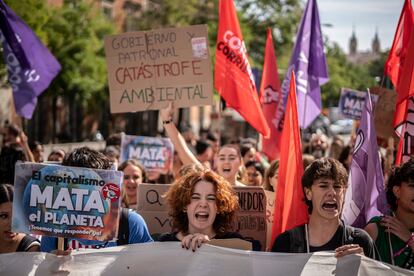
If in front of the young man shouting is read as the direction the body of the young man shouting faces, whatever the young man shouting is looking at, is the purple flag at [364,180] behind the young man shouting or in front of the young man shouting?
behind

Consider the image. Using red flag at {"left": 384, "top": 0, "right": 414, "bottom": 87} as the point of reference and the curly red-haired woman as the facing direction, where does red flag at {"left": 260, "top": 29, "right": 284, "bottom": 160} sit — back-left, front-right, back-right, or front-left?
back-right

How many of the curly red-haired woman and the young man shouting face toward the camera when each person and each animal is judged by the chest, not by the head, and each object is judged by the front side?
2

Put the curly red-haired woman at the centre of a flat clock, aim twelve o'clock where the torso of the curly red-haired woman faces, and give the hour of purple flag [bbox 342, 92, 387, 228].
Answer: The purple flag is roughly at 8 o'clock from the curly red-haired woman.

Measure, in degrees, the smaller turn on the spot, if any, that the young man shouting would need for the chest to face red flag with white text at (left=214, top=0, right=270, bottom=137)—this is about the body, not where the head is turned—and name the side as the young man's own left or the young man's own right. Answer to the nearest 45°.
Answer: approximately 180°

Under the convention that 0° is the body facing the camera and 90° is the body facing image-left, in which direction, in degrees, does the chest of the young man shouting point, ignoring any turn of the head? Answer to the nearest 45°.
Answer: approximately 0°

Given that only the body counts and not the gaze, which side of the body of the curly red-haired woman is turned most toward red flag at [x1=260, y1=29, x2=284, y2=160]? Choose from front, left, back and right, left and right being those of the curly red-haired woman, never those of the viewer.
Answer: back

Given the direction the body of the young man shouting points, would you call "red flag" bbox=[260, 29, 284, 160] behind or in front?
behind

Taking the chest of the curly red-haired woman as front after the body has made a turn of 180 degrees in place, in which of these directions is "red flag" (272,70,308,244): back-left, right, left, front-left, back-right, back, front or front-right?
front-right
